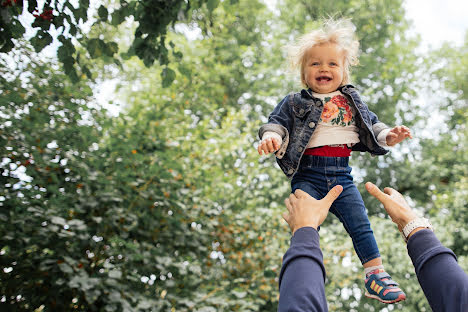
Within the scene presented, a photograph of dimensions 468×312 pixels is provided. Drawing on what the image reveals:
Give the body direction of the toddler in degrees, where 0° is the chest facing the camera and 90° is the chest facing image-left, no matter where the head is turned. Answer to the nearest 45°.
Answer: approximately 0°
